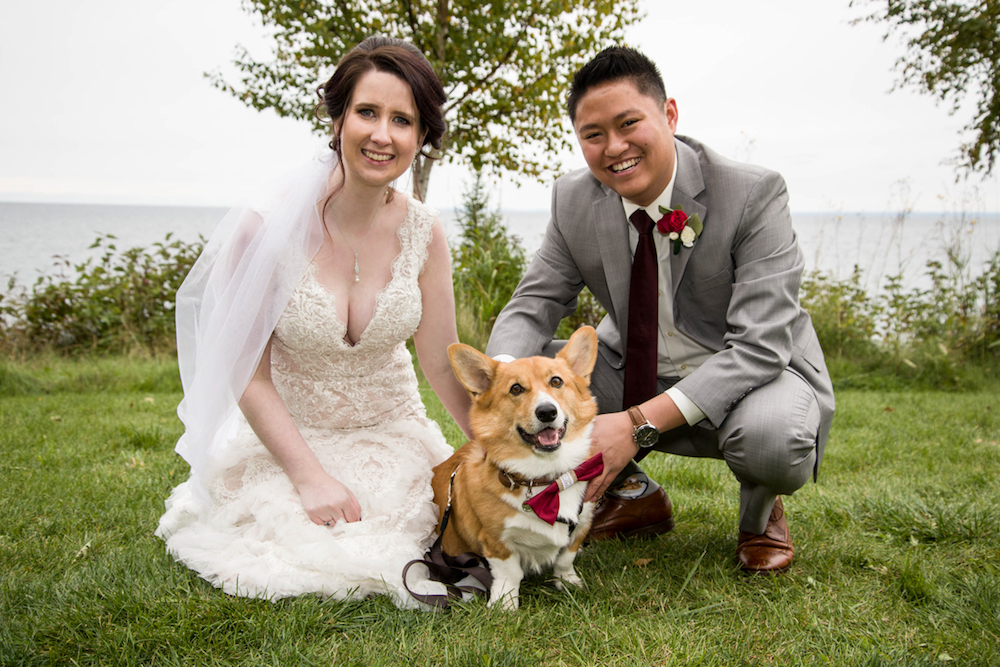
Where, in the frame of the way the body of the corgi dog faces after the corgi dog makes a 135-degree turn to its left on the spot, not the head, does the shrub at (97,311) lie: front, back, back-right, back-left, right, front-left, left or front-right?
front-left

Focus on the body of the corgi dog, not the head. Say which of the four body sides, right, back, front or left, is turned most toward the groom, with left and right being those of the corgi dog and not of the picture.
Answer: left

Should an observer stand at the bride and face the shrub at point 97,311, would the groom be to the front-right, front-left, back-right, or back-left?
back-right

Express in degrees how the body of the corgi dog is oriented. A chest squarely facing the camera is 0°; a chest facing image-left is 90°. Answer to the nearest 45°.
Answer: approximately 315°

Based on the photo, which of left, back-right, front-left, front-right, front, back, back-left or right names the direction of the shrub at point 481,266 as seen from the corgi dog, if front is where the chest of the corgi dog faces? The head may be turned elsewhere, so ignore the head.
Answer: back-left

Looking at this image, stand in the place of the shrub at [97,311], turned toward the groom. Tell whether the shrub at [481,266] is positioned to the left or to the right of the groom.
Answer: left
